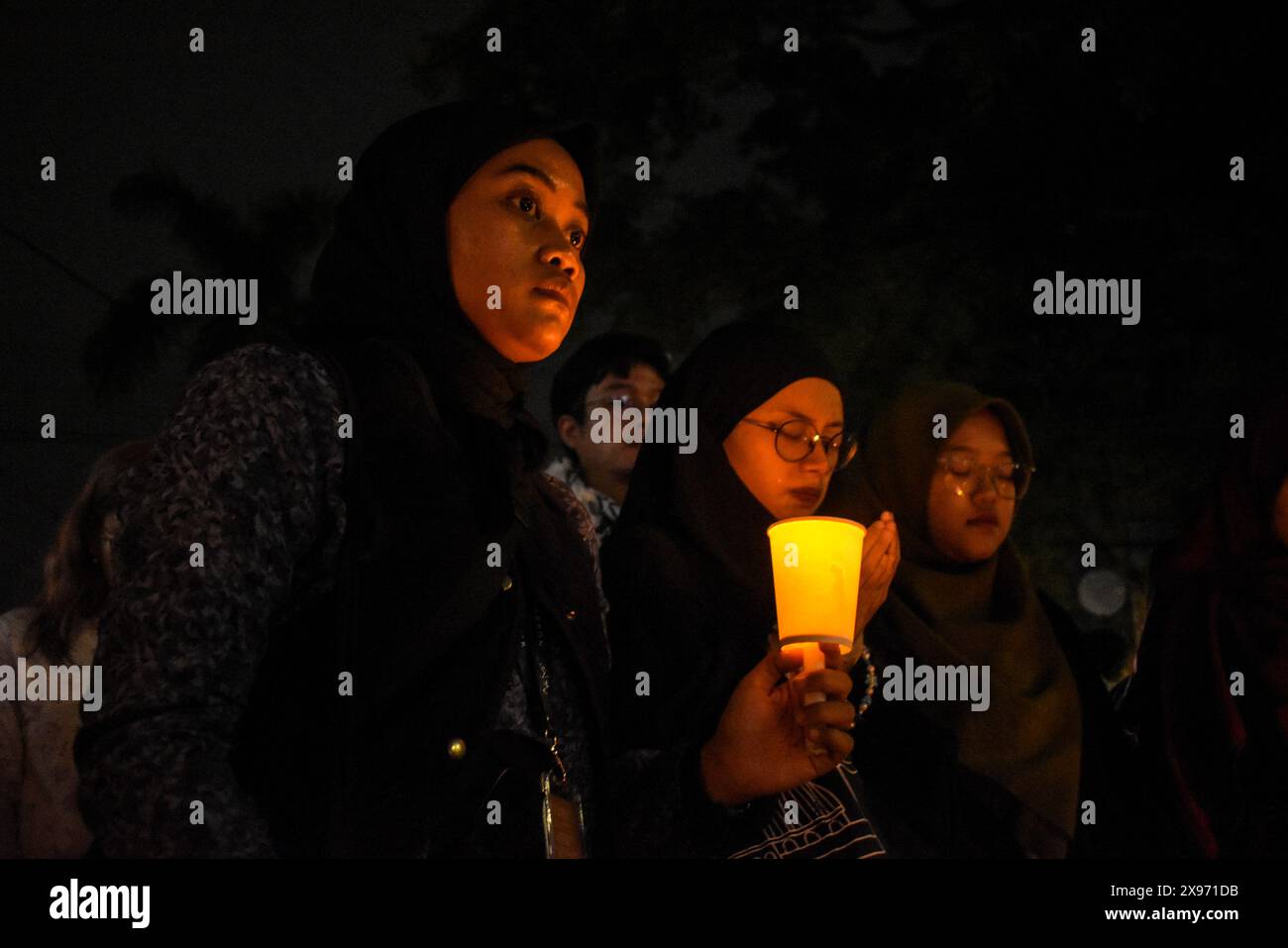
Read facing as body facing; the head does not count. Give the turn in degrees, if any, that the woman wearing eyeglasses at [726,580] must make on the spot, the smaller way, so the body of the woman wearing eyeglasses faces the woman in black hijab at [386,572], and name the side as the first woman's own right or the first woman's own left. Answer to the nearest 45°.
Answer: approximately 90° to the first woman's own right

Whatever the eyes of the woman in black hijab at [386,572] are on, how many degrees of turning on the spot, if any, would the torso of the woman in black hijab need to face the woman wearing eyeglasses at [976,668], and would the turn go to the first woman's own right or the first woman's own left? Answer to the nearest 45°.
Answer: approximately 90° to the first woman's own left

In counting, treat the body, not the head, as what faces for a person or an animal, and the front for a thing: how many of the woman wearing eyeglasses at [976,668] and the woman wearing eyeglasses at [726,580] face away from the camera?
0

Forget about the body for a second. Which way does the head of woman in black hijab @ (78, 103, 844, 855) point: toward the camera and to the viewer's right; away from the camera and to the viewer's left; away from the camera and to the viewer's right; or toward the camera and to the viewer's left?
toward the camera and to the viewer's right

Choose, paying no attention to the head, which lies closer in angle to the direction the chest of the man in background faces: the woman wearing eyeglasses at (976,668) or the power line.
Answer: the woman wearing eyeglasses

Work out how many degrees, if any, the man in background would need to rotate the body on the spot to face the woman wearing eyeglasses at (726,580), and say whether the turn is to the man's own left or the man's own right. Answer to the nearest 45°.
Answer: approximately 45° to the man's own right

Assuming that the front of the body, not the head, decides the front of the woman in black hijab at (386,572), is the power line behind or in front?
behind

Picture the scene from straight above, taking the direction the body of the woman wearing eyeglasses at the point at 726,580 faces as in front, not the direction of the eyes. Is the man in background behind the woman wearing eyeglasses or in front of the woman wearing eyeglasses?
behind

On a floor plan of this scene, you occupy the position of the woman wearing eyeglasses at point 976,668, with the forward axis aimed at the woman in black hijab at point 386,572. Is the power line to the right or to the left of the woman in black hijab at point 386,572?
right

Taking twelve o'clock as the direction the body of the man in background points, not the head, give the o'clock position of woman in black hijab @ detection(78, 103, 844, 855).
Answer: The woman in black hijab is roughly at 2 o'clock from the man in background.

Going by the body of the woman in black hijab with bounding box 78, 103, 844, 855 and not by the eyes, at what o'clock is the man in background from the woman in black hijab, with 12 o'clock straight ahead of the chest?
The man in background is roughly at 8 o'clock from the woman in black hijab.
